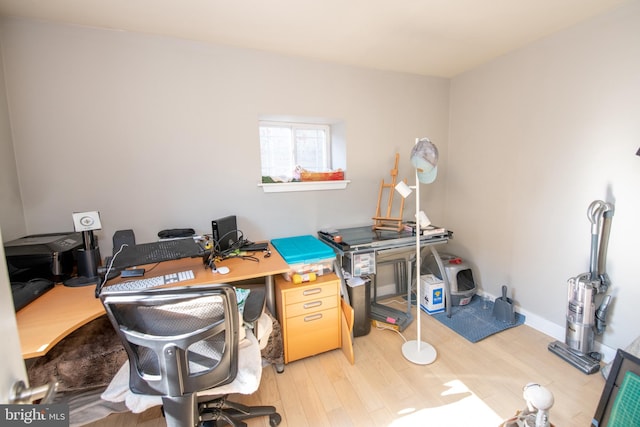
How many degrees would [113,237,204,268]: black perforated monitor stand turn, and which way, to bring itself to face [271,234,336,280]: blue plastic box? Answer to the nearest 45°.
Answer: approximately 90° to its left

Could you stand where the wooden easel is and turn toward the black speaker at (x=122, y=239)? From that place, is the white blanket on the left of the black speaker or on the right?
left

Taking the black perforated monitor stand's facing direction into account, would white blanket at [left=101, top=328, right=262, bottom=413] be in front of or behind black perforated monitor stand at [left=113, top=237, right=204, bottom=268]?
in front

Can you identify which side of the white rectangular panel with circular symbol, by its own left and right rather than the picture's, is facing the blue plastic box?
left

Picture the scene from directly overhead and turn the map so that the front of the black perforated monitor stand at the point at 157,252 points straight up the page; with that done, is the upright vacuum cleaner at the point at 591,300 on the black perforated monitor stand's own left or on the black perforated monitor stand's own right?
on the black perforated monitor stand's own left

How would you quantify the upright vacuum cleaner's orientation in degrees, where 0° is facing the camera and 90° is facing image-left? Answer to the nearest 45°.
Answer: approximately 45°

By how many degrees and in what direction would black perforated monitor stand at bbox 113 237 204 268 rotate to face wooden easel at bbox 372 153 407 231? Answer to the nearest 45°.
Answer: approximately 90° to its left

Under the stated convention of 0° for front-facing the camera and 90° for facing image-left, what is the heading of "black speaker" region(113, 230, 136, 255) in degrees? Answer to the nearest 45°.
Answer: approximately 0°

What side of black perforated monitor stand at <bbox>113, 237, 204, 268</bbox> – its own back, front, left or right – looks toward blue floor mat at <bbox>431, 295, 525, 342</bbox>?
left

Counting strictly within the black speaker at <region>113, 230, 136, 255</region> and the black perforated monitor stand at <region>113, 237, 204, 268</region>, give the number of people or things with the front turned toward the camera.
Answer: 2

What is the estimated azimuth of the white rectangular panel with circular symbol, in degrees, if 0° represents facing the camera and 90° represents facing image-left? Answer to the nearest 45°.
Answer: approximately 0°
